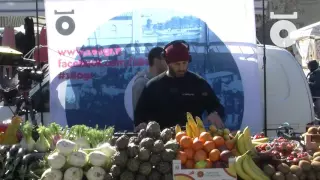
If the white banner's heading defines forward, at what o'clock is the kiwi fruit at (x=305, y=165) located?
The kiwi fruit is roughly at 11 o'clock from the white banner.

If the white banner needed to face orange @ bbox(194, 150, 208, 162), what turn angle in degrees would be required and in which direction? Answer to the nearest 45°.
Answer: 0° — it already faces it

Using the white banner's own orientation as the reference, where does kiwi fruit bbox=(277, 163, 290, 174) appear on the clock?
The kiwi fruit is roughly at 11 o'clock from the white banner.

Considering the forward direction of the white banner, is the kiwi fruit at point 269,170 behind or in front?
in front

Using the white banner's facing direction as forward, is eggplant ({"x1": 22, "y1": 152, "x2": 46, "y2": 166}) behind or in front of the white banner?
in front

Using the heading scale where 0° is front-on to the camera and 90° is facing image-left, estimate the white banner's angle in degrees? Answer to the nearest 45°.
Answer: approximately 0°

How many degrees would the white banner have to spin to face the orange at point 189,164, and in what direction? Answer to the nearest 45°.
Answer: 0° — it already faces it
